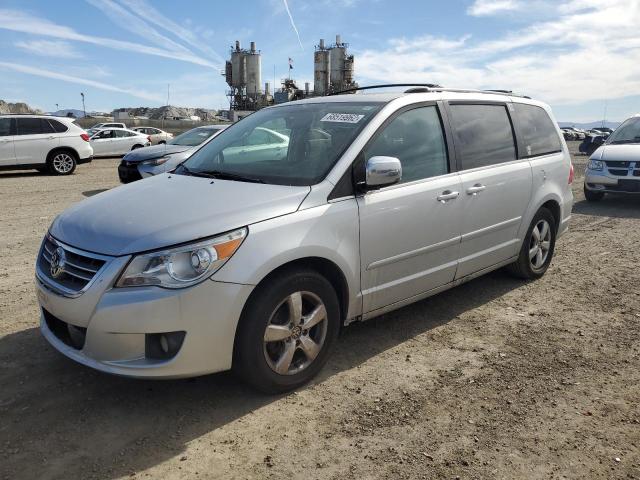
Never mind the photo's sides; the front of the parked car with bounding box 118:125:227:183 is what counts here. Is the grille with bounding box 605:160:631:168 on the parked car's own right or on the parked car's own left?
on the parked car's own left

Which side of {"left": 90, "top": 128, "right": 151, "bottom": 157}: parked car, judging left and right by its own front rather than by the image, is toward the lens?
left

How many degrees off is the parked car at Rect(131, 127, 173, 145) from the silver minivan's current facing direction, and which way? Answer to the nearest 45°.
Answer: approximately 135° to its right

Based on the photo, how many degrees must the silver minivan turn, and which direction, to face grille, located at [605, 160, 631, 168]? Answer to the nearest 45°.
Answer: approximately 180°
